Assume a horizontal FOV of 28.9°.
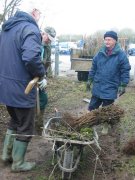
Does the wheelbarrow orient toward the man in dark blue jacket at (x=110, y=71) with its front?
no

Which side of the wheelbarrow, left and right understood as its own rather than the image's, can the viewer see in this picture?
front

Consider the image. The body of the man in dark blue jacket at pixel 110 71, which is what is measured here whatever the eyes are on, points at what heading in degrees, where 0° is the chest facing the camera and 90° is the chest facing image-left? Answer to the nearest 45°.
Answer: approximately 45°

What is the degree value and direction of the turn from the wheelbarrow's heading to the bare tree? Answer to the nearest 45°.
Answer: approximately 180°

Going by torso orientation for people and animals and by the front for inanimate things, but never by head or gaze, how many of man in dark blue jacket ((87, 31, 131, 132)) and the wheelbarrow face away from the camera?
0

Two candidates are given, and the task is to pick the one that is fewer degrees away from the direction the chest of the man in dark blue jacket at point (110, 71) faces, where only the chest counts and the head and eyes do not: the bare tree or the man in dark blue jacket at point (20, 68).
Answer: the man in dark blue jacket

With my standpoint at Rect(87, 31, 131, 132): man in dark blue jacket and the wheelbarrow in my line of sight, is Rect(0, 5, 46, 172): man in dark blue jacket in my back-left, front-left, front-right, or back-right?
front-right

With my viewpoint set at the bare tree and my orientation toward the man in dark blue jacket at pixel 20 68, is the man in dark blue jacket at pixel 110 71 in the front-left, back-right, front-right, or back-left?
front-left

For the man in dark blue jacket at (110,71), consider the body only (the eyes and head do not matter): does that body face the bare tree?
no

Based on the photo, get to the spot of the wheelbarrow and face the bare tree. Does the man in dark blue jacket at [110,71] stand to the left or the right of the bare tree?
right

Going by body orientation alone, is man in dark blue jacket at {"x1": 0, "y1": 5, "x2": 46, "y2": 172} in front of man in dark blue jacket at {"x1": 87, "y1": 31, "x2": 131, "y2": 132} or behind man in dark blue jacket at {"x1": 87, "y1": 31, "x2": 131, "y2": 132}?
in front
